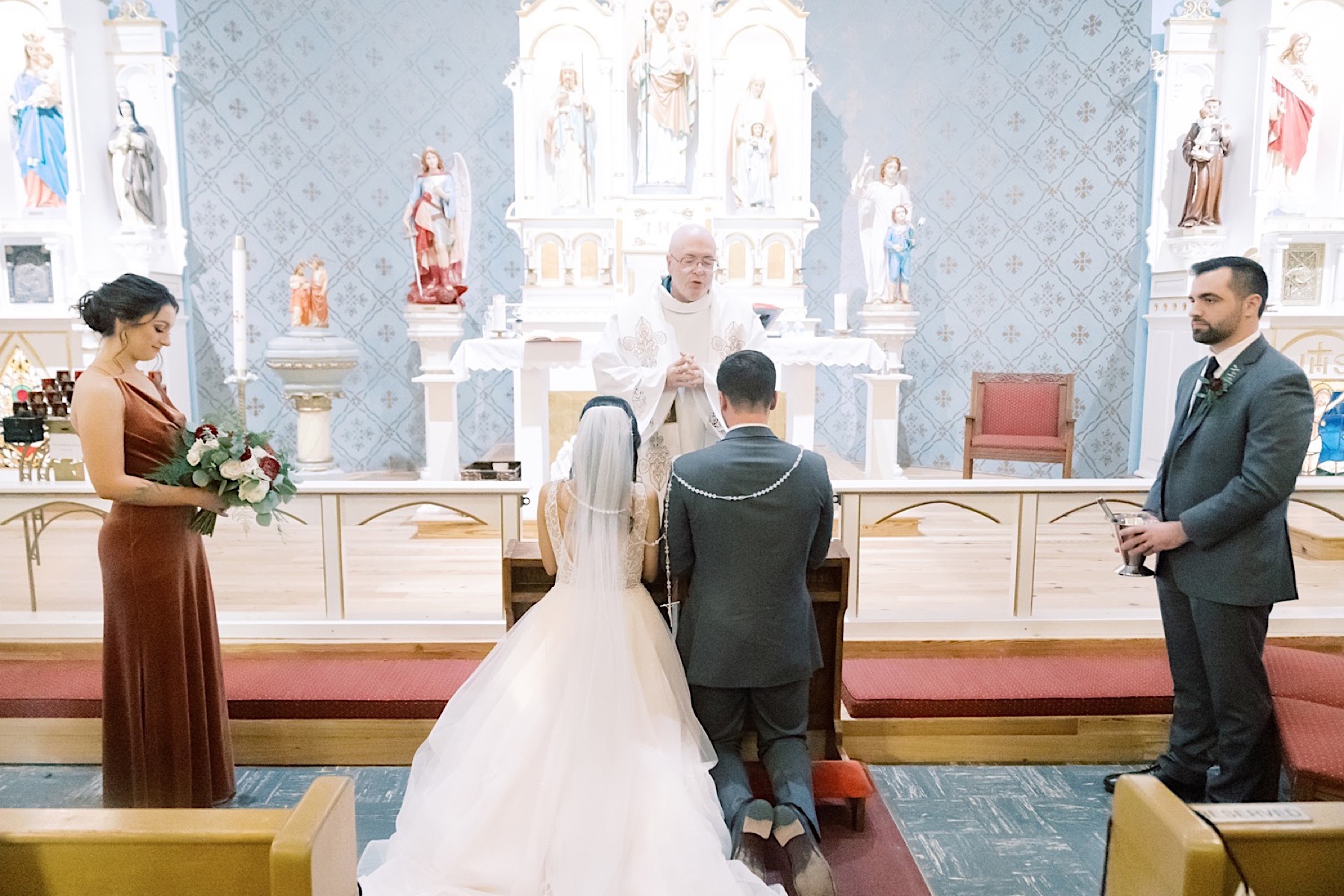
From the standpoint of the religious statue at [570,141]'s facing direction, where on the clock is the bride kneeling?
The bride kneeling is roughly at 12 o'clock from the religious statue.

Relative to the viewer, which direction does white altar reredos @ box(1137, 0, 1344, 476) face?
toward the camera

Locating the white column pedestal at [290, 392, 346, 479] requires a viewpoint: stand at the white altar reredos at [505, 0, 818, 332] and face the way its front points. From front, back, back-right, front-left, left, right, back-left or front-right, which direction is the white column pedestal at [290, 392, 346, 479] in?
right

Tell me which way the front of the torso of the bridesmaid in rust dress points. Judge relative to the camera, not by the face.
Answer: to the viewer's right

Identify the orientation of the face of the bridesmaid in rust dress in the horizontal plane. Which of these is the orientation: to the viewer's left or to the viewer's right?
to the viewer's right

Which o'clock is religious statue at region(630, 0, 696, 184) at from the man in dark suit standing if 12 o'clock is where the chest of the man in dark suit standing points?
The religious statue is roughly at 3 o'clock from the man in dark suit standing.

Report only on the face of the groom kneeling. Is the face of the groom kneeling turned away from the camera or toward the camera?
away from the camera

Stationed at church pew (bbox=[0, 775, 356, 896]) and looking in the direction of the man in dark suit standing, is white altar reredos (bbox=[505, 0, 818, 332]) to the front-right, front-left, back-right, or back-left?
front-left

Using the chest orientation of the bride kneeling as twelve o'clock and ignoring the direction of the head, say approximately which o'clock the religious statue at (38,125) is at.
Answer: The religious statue is roughly at 11 o'clock from the bride kneeling.

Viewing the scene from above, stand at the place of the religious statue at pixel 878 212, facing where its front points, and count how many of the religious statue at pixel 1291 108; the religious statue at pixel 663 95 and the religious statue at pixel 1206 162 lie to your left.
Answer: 2

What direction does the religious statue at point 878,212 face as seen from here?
toward the camera

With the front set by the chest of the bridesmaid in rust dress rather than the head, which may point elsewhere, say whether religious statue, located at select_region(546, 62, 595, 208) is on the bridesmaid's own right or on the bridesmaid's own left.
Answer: on the bridesmaid's own left

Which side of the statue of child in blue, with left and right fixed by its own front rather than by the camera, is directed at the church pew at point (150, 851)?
front

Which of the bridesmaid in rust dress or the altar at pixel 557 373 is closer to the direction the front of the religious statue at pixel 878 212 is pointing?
the bridesmaid in rust dress

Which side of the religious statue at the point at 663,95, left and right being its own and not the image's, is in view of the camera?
front
